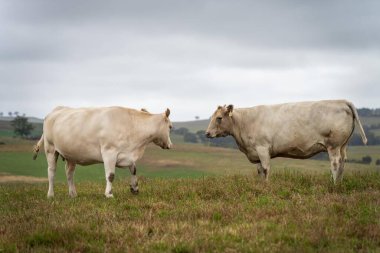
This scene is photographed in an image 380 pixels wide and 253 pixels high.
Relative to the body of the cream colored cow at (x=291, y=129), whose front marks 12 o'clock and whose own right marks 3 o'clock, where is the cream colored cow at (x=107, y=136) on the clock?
the cream colored cow at (x=107, y=136) is roughly at 11 o'clock from the cream colored cow at (x=291, y=129).

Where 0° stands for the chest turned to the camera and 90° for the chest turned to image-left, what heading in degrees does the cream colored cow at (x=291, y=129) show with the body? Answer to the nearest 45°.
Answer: approximately 90°

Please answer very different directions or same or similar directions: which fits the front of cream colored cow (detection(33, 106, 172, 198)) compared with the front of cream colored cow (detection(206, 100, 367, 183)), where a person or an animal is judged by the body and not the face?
very different directions

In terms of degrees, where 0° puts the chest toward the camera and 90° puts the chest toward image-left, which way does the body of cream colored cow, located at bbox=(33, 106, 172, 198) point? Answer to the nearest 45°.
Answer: approximately 270°

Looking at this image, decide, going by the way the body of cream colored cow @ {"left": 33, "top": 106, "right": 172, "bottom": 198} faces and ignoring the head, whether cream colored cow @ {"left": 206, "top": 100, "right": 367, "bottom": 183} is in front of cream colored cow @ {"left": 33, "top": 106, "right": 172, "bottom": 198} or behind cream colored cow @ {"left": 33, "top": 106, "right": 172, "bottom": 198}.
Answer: in front

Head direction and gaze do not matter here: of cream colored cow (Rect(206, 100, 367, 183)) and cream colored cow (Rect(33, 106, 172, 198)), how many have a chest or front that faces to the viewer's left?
1
